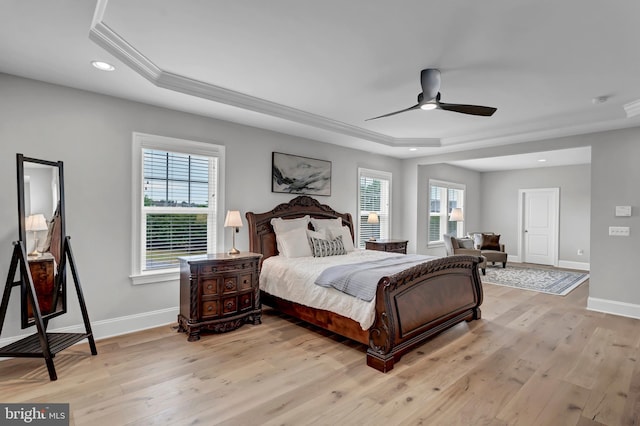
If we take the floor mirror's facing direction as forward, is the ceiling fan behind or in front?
in front

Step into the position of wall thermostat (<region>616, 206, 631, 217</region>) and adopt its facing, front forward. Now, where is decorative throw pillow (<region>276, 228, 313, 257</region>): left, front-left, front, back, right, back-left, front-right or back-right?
front-right

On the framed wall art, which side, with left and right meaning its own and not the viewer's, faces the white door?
left

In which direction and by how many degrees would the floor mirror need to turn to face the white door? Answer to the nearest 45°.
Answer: approximately 45° to its left

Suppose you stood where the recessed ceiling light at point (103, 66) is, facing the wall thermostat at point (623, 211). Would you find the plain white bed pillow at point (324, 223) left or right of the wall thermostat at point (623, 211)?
left

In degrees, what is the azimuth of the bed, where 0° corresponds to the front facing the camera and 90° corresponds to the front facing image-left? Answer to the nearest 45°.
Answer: approximately 315°

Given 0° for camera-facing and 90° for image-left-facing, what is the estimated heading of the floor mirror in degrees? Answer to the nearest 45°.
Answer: approximately 315°

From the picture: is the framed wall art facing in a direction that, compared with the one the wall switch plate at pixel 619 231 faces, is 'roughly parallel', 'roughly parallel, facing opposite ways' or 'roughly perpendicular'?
roughly perpendicular

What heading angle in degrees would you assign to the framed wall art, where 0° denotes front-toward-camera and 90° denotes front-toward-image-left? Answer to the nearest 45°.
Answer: approximately 315°

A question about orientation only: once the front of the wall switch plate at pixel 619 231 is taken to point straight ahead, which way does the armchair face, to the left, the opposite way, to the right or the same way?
to the left
